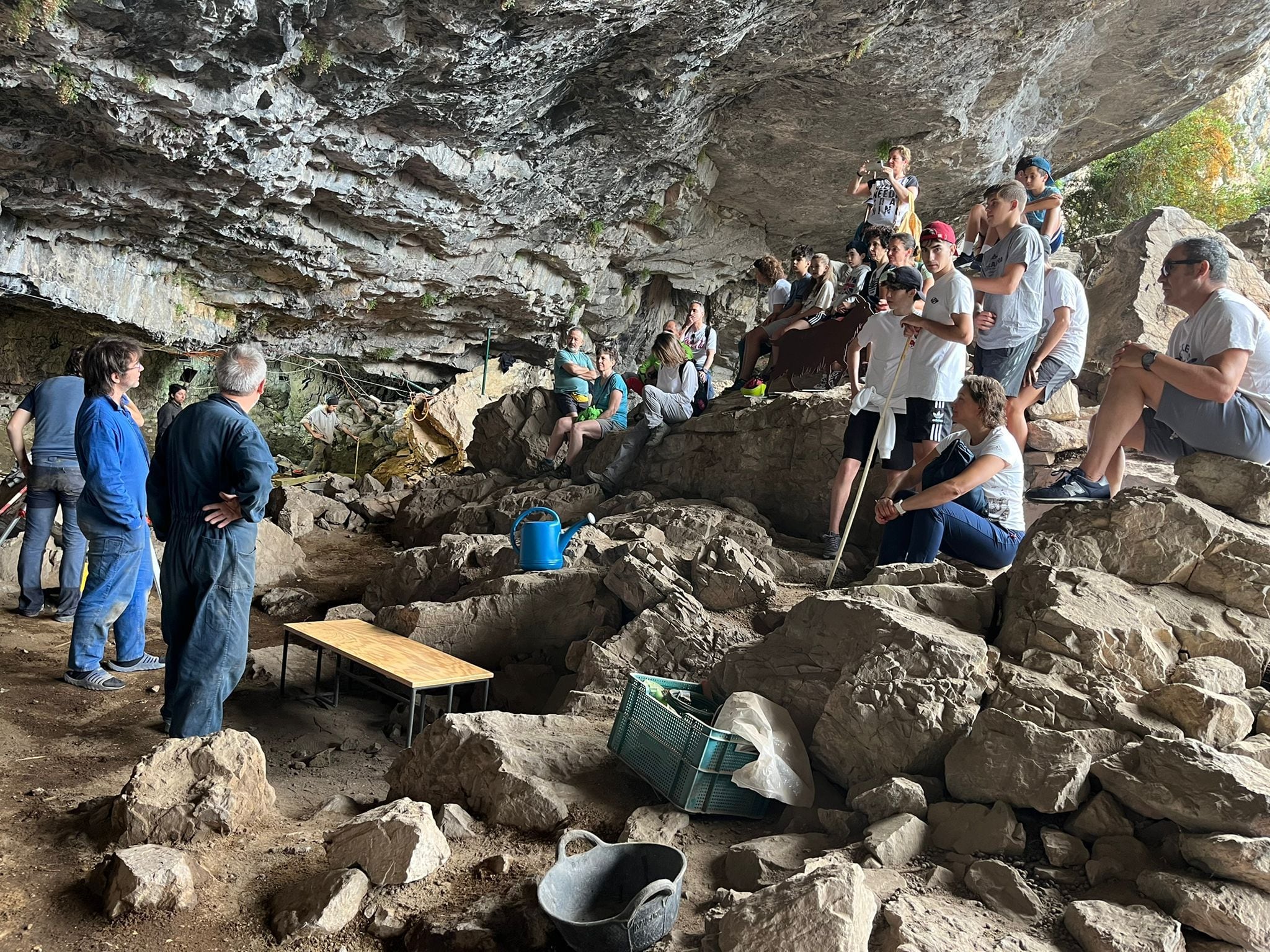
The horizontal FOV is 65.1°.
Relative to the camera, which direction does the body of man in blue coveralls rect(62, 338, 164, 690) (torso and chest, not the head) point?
to the viewer's right

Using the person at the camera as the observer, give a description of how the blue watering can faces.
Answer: facing to the right of the viewer

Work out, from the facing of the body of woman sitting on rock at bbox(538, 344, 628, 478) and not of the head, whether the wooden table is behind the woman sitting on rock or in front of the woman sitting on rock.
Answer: in front

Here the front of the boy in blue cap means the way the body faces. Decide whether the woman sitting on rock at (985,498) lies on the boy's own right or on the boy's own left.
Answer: on the boy's own left

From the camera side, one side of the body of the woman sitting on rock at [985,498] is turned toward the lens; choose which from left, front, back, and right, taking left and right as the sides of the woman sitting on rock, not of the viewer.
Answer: left

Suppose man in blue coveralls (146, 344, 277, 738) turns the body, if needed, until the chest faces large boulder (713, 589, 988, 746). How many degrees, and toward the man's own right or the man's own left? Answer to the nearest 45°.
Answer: approximately 90° to the man's own right

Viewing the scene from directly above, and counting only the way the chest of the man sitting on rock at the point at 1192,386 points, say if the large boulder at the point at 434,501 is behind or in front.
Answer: in front

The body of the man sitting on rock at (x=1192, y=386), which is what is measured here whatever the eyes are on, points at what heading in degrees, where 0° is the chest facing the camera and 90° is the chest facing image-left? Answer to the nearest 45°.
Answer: approximately 90°

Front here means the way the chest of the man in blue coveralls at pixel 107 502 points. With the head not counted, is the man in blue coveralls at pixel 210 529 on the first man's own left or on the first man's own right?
on the first man's own right

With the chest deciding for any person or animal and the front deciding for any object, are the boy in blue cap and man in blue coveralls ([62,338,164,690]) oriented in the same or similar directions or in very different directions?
very different directions

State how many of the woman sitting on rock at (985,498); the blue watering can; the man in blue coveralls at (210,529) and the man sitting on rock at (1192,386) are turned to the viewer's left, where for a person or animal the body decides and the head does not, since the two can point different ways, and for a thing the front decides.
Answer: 2

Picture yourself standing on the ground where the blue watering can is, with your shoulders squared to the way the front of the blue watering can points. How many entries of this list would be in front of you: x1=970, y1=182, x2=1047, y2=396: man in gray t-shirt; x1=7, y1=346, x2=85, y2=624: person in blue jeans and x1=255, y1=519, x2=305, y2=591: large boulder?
1

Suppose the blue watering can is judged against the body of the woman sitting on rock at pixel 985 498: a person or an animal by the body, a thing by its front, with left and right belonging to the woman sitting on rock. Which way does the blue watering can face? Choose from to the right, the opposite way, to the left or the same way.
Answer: the opposite way

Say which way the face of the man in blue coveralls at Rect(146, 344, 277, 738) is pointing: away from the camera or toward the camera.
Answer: away from the camera

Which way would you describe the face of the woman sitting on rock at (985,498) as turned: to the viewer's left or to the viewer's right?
to the viewer's left
